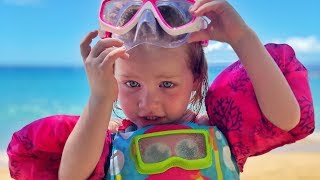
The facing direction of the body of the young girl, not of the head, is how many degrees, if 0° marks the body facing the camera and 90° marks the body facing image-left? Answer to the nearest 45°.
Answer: approximately 0°
